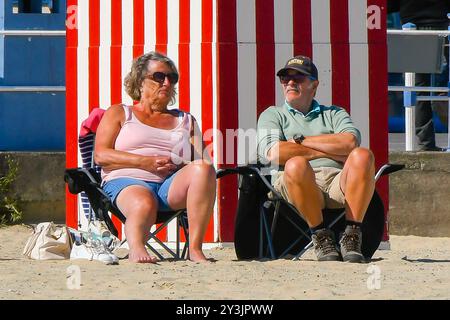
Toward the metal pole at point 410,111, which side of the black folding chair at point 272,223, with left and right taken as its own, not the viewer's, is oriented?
back

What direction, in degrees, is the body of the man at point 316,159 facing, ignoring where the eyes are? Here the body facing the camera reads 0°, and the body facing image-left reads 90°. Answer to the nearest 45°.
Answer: approximately 0°

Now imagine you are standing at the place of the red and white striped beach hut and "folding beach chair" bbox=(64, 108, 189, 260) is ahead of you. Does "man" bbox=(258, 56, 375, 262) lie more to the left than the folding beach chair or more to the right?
left

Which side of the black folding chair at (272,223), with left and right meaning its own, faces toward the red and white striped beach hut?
back

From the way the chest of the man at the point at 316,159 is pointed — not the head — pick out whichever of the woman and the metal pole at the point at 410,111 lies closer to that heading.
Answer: the woman

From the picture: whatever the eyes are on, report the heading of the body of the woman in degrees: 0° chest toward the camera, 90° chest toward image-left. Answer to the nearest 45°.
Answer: approximately 315°

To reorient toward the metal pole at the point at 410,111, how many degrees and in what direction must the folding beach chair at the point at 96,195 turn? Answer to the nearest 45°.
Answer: approximately 90° to its left

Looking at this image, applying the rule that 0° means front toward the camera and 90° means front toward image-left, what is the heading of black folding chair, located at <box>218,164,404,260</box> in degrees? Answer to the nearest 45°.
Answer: approximately 0°

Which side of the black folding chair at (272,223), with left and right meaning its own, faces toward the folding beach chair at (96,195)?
right
